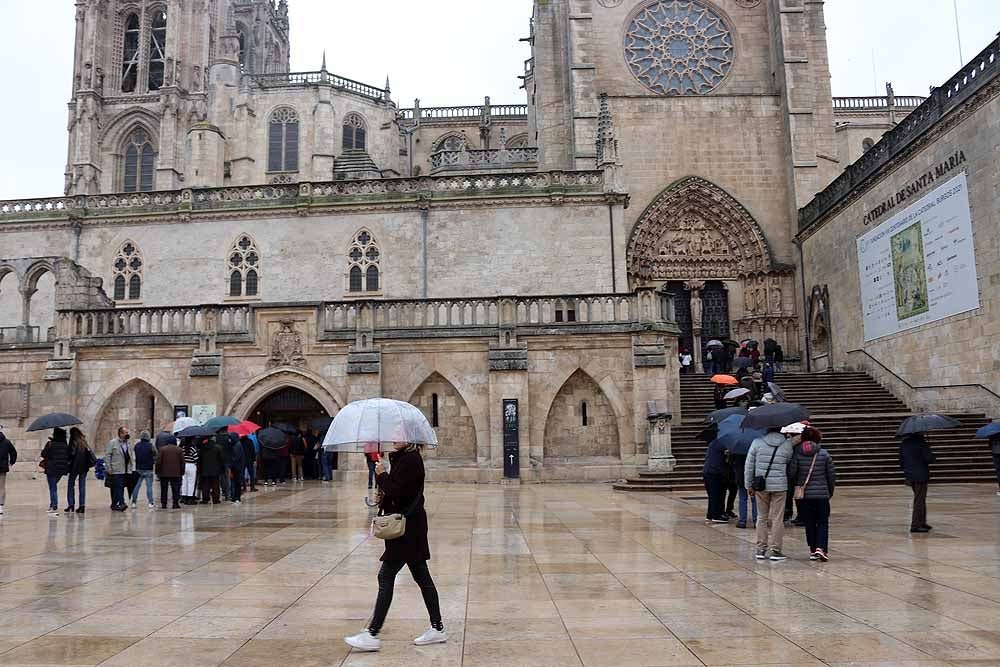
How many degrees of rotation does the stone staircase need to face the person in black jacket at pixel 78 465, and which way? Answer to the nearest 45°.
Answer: approximately 45° to its right

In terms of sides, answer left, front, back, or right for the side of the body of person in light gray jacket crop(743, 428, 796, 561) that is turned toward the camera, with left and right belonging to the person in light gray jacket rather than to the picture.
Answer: back

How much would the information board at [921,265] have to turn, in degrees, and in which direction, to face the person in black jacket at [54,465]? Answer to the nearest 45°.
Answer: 0° — it already faces them

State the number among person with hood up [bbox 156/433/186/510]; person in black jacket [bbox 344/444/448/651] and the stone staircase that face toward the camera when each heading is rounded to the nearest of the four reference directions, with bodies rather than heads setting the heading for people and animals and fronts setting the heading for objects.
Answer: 1

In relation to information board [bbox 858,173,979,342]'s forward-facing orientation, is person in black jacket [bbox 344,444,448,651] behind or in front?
in front

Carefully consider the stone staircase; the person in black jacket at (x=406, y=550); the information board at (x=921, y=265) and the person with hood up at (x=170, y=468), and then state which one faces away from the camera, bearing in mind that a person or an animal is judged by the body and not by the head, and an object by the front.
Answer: the person with hood up

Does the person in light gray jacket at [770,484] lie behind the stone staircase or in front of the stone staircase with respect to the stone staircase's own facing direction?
in front

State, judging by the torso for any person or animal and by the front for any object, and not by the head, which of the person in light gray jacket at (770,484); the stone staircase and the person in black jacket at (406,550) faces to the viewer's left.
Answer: the person in black jacket

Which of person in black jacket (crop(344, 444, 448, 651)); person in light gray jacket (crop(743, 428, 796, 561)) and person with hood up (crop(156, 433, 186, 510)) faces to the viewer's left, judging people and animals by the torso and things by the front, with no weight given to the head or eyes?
the person in black jacket

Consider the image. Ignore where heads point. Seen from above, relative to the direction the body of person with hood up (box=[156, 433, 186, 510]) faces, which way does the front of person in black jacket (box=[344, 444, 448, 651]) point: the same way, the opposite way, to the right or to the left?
to the left

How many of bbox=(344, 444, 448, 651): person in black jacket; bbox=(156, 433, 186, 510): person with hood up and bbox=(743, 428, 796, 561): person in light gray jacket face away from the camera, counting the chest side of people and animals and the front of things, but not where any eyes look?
2

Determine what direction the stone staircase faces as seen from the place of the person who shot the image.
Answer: facing the viewer

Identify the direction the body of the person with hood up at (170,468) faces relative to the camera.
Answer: away from the camera
